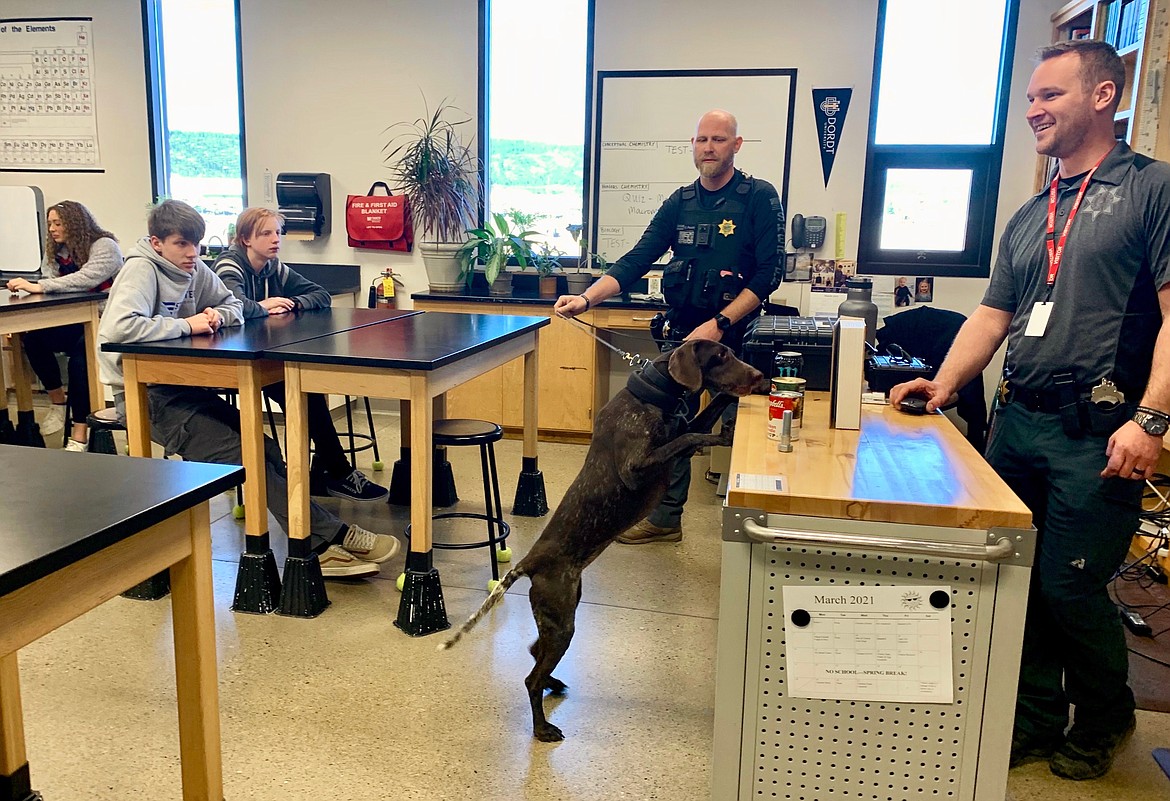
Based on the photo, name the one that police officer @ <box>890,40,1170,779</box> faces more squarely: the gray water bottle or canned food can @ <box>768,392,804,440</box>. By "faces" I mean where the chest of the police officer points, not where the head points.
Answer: the canned food can

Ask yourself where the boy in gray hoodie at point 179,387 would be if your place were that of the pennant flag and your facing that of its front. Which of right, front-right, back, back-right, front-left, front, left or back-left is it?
front-right

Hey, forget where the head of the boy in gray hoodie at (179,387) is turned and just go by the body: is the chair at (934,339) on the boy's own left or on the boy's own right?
on the boy's own left

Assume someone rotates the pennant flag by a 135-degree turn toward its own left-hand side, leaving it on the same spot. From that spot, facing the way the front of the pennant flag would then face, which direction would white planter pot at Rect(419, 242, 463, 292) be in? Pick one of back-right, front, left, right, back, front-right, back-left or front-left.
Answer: back-left

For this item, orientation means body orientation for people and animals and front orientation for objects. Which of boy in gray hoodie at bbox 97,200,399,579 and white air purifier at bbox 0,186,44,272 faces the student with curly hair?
the white air purifier

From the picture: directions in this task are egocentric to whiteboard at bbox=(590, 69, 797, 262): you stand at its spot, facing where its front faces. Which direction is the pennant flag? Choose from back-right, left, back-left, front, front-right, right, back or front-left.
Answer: left

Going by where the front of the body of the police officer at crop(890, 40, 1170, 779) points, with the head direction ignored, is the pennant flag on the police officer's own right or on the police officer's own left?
on the police officer's own right

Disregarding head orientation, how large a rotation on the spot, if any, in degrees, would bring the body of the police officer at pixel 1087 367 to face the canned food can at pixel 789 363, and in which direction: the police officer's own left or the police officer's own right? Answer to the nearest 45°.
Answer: approximately 45° to the police officer's own right

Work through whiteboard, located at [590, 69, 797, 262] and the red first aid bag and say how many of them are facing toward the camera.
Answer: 2
